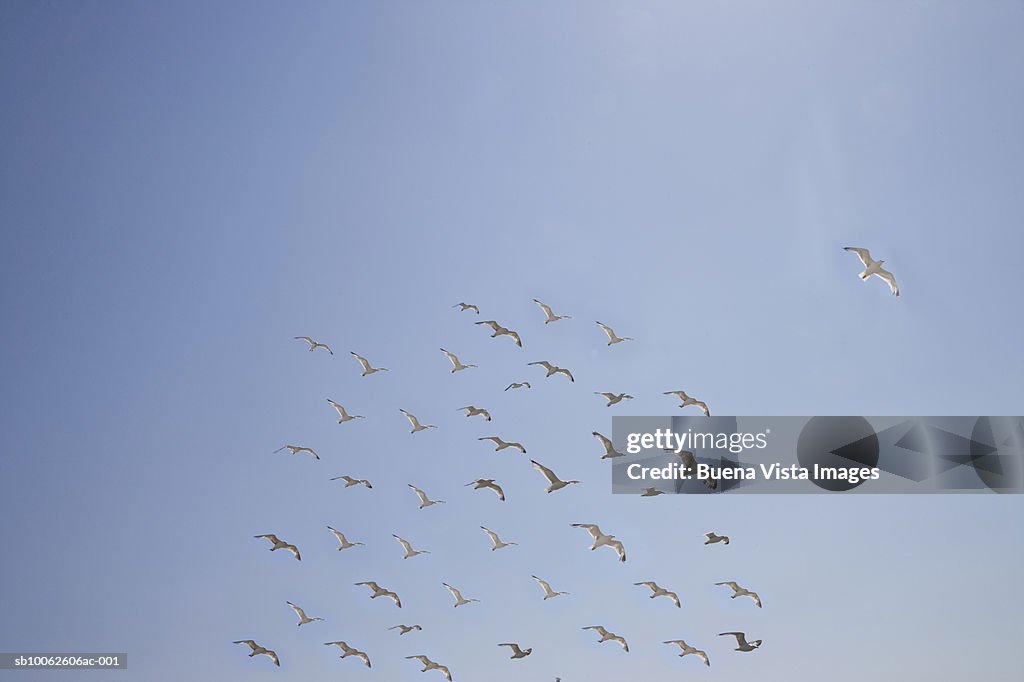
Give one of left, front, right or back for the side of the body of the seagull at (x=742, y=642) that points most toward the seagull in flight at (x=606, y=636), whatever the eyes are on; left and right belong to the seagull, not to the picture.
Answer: back

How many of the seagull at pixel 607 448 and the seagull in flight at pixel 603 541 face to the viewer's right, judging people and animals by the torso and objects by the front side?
2

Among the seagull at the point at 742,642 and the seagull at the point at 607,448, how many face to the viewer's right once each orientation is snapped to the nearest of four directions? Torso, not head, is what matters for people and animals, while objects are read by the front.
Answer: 2

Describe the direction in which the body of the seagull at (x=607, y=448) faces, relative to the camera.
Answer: to the viewer's right

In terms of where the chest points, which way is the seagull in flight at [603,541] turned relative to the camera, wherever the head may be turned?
to the viewer's right

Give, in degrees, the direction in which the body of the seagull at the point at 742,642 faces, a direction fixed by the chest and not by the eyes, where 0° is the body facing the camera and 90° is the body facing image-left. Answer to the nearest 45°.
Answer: approximately 270°
